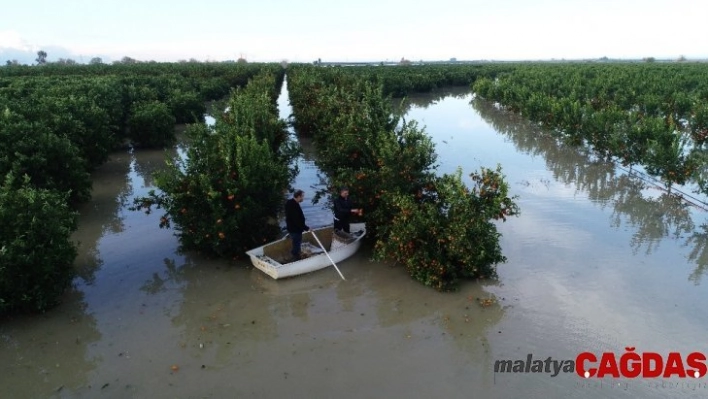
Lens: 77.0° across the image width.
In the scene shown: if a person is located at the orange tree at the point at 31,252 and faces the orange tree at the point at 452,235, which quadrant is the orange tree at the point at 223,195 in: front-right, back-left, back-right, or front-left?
front-left

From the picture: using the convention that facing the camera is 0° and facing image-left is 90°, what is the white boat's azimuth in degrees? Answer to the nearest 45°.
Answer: approximately 225°

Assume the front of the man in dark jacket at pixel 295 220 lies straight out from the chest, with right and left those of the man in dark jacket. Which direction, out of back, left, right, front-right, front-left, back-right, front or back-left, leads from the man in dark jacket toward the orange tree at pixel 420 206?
front

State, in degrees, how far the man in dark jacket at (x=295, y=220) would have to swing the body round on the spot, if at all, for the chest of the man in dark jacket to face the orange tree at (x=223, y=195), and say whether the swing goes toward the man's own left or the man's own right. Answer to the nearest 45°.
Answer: approximately 135° to the man's own left

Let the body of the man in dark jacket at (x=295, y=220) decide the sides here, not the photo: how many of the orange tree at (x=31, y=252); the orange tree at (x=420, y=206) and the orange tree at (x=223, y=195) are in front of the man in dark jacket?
1

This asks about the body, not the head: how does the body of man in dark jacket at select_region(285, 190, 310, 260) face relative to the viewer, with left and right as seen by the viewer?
facing to the right of the viewer

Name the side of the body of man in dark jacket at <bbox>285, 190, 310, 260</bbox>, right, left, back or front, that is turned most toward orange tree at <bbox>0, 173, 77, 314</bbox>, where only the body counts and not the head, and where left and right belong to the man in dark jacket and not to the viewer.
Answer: back

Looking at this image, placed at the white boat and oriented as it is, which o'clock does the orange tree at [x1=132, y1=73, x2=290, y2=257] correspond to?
The orange tree is roughly at 8 o'clock from the white boat.
